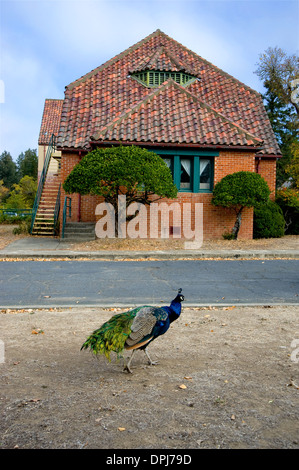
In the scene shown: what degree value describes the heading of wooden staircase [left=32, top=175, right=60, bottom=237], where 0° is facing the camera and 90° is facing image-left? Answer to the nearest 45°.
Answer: approximately 0°

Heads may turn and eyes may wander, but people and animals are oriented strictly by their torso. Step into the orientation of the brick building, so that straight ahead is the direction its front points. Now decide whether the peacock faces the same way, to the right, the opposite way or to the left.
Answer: to the left

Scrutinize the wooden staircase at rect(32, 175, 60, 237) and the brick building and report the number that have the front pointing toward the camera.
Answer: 2

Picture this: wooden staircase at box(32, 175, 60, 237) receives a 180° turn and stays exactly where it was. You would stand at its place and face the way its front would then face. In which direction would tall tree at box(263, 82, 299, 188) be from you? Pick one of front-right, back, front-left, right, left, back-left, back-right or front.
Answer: front-right

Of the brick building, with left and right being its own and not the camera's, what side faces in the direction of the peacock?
front

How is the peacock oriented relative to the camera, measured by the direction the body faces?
to the viewer's right

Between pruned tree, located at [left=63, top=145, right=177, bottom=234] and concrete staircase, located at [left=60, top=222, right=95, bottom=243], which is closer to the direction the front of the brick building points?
the pruned tree

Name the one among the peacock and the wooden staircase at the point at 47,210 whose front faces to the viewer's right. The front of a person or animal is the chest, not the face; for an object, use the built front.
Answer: the peacock
